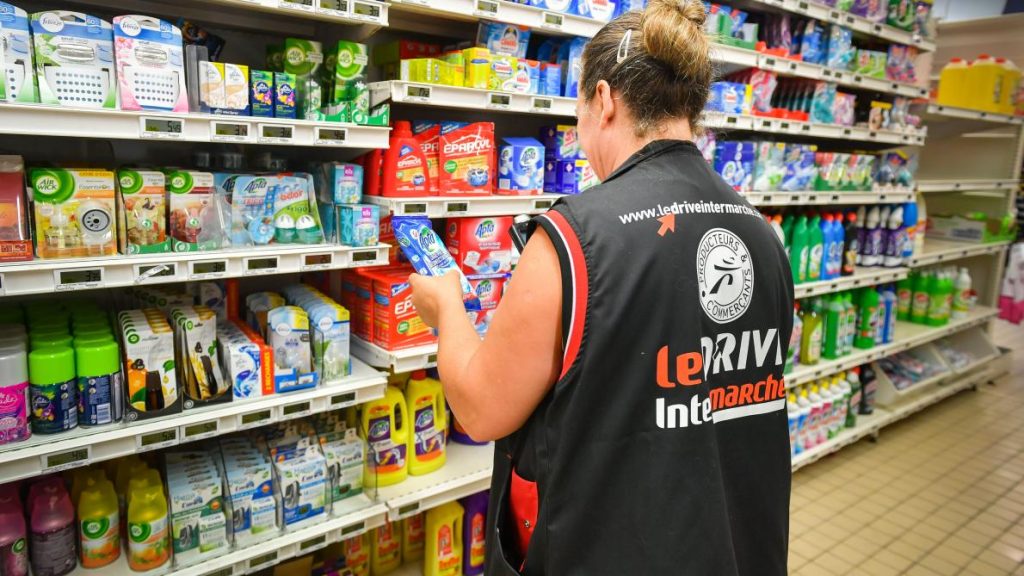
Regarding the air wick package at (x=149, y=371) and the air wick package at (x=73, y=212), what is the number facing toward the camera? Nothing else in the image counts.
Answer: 2

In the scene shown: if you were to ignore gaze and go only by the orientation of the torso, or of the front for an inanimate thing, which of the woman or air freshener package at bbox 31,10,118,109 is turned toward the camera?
the air freshener package

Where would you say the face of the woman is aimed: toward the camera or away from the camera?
away from the camera

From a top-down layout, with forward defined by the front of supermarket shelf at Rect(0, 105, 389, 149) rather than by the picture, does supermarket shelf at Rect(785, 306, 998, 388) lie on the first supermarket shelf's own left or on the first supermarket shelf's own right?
on the first supermarket shelf's own left

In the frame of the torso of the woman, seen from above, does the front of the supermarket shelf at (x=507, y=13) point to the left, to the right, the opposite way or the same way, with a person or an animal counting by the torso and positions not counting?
the opposite way

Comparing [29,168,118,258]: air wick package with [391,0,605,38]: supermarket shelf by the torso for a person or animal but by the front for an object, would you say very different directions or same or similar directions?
same or similar directions

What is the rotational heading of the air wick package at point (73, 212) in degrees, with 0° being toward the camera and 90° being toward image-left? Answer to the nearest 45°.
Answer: approximately 0°

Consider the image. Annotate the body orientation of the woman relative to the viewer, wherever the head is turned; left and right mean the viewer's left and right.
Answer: facing away from the viewer and to the left of the viewer

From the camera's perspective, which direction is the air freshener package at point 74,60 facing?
toward the camera

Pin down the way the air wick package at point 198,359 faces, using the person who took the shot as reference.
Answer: facing the viewer and to the right of the viewer

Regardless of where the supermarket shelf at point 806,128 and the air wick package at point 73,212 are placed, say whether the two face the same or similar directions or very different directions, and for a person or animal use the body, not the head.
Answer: same or similar directions

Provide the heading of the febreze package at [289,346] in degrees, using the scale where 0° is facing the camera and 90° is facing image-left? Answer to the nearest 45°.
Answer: approximately 315°

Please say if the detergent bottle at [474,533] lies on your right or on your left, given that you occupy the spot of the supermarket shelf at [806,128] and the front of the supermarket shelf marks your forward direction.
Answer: on your right
